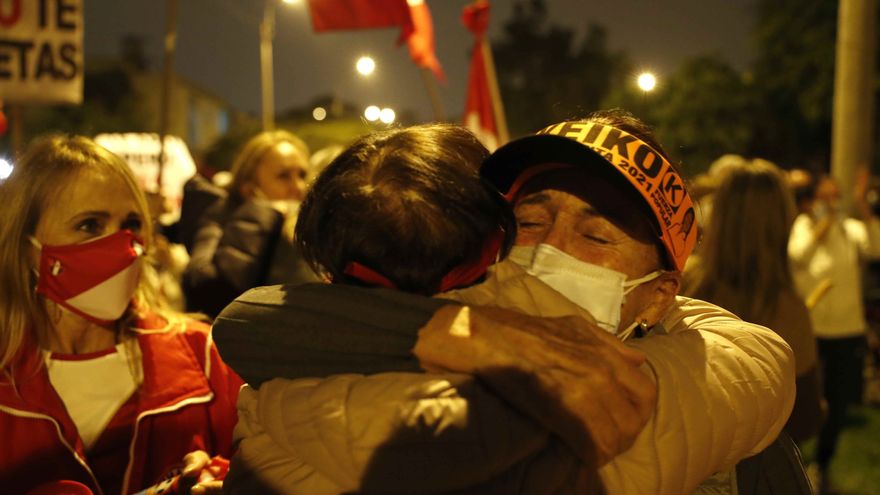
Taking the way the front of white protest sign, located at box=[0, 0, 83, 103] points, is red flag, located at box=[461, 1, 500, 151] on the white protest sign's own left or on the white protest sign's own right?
on the white protest sign's own left

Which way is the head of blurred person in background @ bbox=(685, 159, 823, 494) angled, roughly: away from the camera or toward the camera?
away from the camera

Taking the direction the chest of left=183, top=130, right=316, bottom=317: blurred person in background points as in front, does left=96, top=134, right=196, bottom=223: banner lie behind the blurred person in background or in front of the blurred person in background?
behind

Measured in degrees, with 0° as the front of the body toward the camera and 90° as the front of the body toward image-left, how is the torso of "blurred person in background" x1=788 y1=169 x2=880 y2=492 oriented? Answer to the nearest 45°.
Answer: approximately 0°

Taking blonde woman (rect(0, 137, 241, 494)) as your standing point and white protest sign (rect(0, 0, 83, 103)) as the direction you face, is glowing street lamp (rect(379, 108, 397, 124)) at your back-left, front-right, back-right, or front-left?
front-right

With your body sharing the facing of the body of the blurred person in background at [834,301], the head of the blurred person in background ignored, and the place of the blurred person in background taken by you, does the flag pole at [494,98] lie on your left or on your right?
on your right

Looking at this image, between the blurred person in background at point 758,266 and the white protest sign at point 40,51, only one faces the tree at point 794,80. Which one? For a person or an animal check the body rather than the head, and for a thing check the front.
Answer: the blurred person in background

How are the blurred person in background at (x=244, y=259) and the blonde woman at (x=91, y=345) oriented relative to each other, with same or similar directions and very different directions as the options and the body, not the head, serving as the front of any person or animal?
same or similar directions

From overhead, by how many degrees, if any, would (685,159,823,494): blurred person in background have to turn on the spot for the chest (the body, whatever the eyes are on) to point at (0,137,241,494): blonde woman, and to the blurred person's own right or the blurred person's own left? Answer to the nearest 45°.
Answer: approximately 135° to the blurred person's own left

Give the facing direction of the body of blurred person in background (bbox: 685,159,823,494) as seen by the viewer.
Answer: away from the camera

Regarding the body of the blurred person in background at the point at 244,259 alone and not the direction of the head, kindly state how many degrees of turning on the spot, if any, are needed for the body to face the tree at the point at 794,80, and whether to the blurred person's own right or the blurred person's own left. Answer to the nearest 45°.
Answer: approximately 90° to the blurred person's own left

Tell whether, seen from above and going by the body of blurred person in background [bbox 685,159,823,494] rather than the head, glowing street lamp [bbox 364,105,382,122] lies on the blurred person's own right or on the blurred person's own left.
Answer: on the blurred person's own left

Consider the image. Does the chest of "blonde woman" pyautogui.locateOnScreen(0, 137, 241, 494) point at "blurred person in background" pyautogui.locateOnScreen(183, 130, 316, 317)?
no

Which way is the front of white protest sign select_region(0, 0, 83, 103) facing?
toward the camera

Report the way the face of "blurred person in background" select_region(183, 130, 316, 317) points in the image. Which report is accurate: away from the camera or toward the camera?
toward the camera

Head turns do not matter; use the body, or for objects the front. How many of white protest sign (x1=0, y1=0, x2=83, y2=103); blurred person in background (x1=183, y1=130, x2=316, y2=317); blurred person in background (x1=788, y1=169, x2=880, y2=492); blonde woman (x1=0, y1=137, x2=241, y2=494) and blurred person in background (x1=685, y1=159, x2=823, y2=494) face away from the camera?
1

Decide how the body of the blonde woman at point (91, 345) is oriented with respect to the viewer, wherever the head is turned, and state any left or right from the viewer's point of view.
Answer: facing the viewer and to the right of the viewer
